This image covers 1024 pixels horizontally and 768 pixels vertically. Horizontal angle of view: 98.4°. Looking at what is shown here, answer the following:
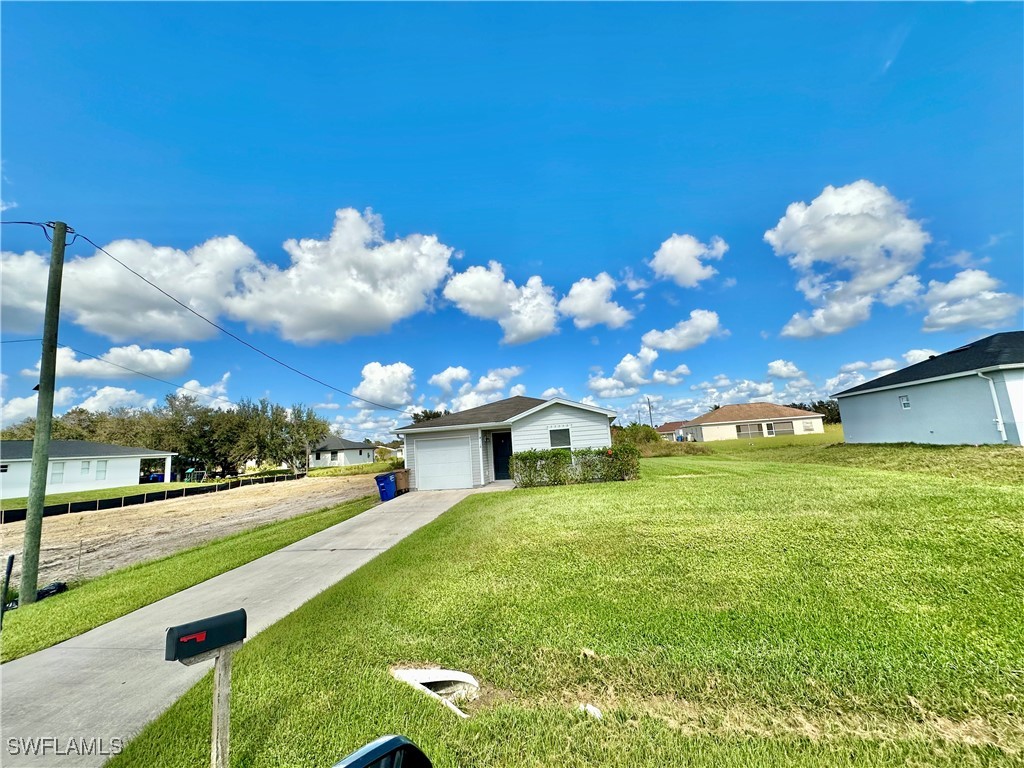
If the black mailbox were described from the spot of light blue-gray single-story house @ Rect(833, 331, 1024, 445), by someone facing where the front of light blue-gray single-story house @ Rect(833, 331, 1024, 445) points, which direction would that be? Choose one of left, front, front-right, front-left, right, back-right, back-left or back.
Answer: front-right

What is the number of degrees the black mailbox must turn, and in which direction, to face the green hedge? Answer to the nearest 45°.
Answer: approximately 180°

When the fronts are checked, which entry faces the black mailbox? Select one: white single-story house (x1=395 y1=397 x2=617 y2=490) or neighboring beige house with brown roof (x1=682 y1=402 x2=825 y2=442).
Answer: the white single-story house

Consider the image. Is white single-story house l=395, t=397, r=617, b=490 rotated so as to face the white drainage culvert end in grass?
yes

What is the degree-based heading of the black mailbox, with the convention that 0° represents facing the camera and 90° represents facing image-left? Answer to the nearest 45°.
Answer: approximately 45°

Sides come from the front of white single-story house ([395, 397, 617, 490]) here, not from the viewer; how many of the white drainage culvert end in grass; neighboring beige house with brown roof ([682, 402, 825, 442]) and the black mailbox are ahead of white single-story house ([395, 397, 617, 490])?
2

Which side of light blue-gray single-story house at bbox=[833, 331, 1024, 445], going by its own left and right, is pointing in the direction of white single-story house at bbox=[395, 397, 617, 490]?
right
